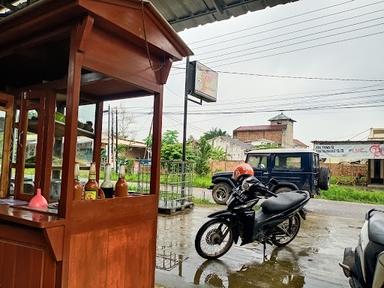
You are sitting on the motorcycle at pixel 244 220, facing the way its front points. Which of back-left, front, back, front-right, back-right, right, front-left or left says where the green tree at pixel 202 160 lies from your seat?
back-right

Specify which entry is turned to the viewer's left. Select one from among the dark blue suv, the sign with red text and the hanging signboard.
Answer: the dark blue suv

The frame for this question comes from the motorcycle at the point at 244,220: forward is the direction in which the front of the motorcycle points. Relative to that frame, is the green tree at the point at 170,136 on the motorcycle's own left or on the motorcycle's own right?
on the motorcycle's own right

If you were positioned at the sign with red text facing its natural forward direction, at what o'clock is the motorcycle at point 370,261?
The motorcycle is roughly at 12 o'clock from the sign with red text.

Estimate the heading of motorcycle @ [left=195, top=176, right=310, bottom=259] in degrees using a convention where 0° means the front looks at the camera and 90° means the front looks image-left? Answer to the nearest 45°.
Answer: approximately 45°

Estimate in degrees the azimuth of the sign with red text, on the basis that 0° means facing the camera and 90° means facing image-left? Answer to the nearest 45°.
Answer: approximately 0°

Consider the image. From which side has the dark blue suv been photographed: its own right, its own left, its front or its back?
left
